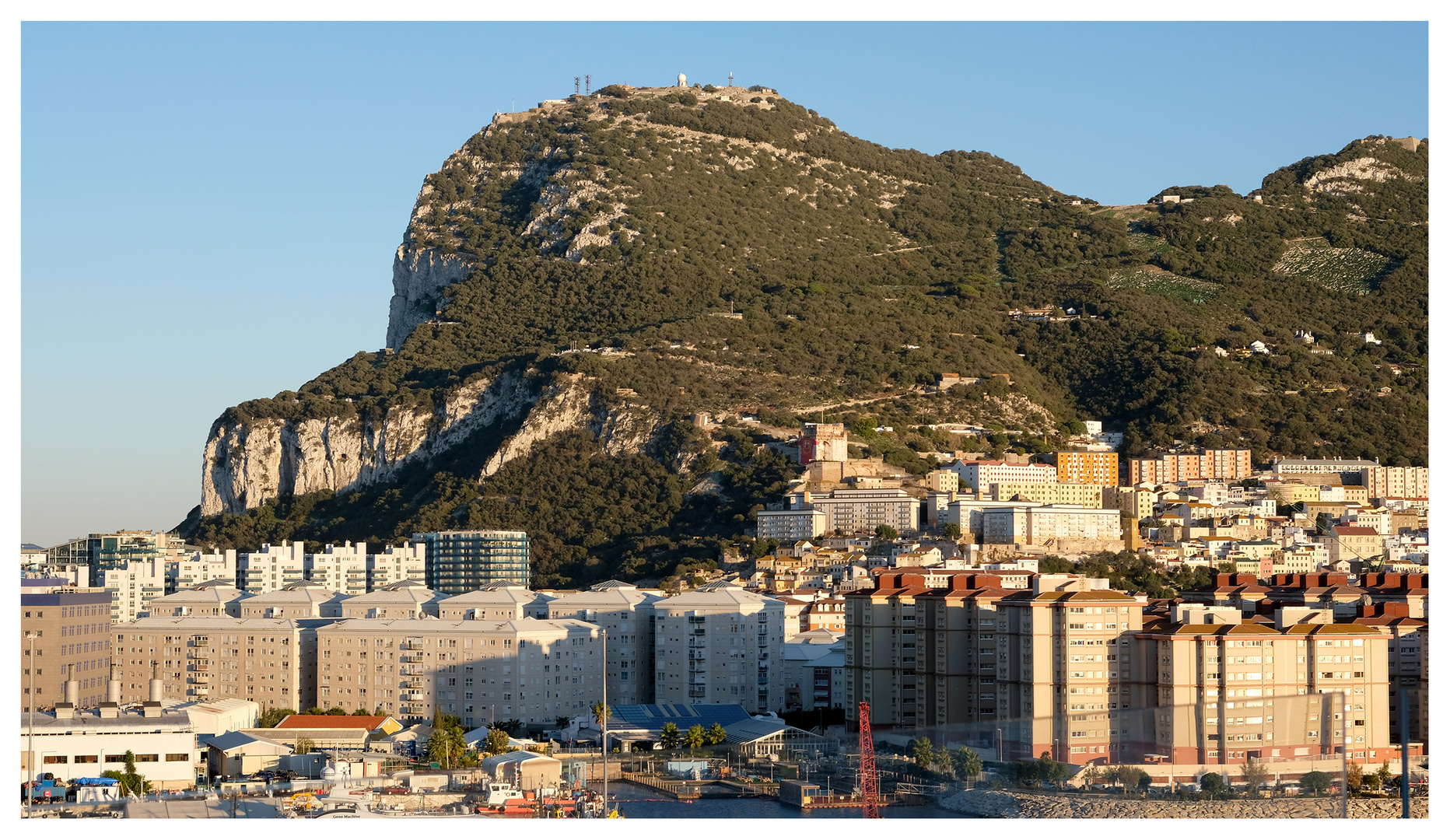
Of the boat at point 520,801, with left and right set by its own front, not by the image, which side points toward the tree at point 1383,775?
back

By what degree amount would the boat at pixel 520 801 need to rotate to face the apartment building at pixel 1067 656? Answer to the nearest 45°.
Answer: approximately 180°

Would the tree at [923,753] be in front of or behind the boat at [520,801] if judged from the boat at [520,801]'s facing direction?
behind

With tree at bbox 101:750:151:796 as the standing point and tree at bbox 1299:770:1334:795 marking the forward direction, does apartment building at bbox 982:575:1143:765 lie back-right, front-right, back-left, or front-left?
front-left

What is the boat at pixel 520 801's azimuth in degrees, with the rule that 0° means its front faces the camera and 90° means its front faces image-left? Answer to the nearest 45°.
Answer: approximately 90°
